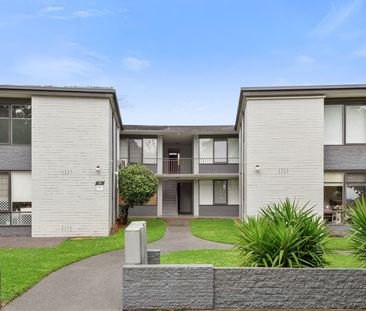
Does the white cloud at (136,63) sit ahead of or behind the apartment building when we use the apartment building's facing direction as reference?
behind

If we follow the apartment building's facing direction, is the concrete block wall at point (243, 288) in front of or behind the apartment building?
in front

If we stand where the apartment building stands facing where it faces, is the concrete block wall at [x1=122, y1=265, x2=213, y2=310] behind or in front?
in front

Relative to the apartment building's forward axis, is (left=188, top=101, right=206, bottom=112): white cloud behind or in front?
behind

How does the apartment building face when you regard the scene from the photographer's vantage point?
facing the viewer

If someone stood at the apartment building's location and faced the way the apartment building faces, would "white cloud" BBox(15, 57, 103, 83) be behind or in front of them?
behind

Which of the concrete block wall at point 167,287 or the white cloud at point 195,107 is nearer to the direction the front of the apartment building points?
the concrete block wall
